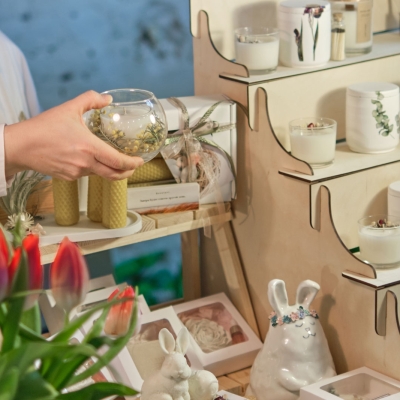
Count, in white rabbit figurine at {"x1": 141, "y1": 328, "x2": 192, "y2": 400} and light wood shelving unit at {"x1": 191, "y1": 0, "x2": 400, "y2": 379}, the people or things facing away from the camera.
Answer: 0

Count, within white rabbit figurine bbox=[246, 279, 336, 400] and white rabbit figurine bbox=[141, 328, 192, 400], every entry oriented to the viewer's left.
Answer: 0

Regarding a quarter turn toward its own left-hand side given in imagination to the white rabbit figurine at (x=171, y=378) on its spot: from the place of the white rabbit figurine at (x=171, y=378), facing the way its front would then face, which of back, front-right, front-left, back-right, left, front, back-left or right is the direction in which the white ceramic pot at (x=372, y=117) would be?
front

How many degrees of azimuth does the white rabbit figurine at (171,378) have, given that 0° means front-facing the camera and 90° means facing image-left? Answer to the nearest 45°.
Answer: approximately 315°

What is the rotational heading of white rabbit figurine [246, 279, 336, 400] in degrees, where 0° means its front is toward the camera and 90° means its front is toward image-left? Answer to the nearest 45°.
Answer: approximately 315°
